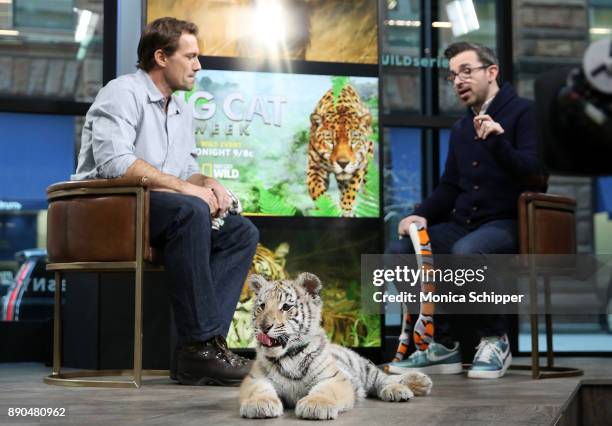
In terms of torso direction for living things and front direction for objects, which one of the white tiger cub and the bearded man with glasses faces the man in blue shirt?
the bearded man with glasses

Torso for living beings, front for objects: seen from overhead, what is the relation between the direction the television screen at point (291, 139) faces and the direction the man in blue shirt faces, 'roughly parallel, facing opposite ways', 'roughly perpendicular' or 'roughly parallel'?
roughly perpendicular

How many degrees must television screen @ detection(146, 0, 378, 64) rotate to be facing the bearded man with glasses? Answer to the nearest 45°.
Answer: approximately 45° to its left

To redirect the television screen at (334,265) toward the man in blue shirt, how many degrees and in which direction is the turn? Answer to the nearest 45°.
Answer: approximately 45° to its right

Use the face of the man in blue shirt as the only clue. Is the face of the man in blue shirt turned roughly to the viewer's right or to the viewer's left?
to the viewer's right

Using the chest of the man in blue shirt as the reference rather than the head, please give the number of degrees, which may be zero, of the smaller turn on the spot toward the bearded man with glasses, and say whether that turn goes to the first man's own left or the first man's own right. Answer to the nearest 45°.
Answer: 0° — they already face them

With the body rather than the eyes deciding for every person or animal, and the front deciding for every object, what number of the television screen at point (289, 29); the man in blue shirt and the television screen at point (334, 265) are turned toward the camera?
2

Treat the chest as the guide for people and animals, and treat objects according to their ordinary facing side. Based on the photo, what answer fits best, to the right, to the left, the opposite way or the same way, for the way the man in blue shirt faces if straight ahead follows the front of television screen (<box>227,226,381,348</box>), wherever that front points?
to the left
